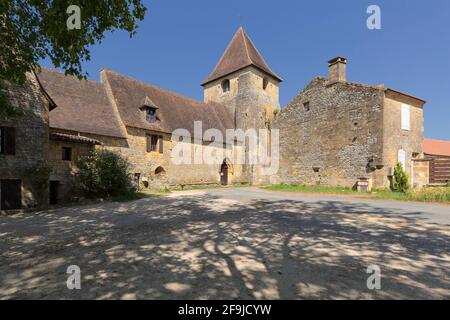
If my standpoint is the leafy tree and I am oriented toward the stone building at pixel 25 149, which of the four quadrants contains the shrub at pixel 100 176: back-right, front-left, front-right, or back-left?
front-right

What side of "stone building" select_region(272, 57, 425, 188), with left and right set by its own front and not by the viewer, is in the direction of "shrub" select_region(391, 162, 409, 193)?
front

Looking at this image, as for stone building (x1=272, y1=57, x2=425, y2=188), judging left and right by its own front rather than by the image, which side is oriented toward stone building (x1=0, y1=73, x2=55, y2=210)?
right

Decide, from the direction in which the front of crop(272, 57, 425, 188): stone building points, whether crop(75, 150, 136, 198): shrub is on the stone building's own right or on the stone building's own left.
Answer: on the stone building's own right

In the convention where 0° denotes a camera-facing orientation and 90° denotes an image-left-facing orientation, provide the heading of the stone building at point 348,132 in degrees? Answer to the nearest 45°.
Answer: approximately 315°

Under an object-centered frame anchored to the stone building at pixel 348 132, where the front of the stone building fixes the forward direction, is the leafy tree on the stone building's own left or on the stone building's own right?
on the stone building's own right
